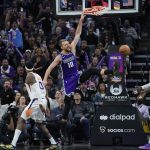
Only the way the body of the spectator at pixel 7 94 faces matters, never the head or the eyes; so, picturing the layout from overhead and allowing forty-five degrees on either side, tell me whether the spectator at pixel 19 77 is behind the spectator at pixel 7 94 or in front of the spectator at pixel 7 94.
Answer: behind

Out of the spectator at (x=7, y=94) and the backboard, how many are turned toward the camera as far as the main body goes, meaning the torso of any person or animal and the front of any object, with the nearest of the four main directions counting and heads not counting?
2

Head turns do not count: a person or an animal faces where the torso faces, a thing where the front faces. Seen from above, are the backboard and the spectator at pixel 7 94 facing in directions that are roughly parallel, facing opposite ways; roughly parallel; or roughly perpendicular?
roughly parallel

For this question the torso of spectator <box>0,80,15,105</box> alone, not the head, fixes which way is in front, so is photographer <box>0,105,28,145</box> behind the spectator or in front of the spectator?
in front

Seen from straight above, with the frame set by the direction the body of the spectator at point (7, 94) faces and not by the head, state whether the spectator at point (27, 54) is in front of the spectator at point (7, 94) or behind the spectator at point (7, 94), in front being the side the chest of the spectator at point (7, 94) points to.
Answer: behind

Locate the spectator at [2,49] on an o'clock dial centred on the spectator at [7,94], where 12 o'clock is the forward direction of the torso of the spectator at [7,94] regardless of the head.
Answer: the spectator at [2,49] is roughly at 6 o'clock from the spectator at [7,94].

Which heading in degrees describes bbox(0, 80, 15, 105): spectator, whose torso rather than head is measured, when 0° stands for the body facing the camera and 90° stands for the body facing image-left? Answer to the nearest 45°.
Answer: approximately 0°

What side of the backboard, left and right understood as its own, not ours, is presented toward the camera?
front

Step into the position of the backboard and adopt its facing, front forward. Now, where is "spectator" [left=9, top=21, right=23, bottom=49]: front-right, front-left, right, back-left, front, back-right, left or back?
back-right
